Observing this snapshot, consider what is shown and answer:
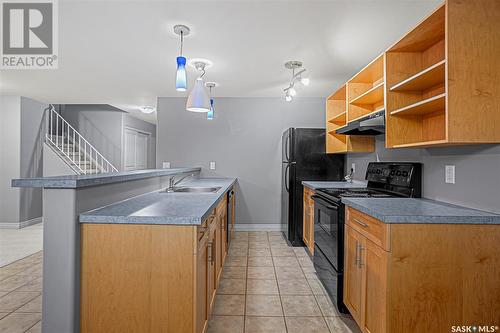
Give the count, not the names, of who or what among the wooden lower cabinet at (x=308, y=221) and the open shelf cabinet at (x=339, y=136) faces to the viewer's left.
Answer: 2

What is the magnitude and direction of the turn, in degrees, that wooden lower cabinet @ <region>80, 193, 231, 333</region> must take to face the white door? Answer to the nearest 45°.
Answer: approximately 90° to its left

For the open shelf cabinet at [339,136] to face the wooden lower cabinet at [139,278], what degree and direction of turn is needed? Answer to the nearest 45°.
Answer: approximately 90° to its left

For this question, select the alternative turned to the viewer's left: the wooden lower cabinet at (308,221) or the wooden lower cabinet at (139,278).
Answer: the wooden lower cabinet at (308,221)

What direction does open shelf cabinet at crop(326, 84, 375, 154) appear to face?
to the viewer's left

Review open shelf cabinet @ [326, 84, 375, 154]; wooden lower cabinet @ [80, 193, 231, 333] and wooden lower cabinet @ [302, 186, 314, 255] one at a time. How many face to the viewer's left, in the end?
2

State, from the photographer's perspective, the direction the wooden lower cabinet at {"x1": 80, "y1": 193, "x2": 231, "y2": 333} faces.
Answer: facing to the right of the viewer

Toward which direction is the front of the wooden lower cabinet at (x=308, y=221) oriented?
to the viewer's left

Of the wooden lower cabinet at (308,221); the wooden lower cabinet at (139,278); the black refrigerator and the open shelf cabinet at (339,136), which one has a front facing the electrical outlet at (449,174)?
the wooden lower cabinet at (139,278)
